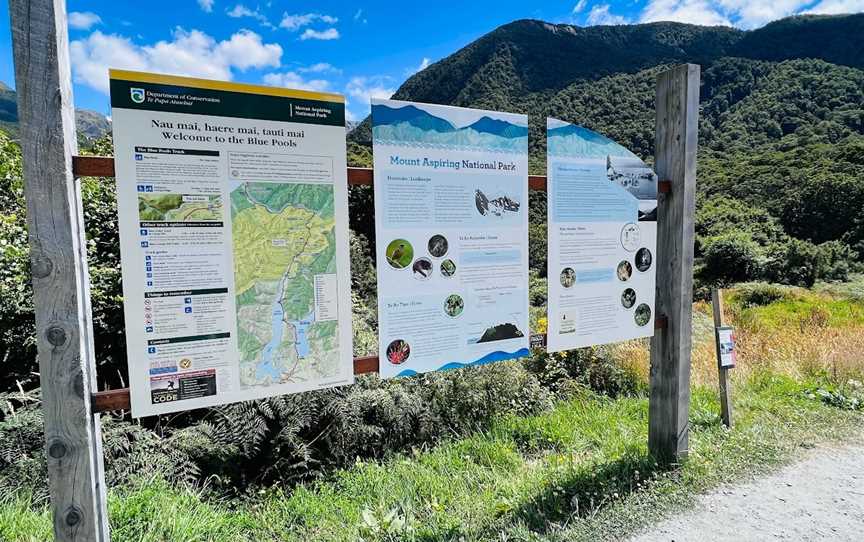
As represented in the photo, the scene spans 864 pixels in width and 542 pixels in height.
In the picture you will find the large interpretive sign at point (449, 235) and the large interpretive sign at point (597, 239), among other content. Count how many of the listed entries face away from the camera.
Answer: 0

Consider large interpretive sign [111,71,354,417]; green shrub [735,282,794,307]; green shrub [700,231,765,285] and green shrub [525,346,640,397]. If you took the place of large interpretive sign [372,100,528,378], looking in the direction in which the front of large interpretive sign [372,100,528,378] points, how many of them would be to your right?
1

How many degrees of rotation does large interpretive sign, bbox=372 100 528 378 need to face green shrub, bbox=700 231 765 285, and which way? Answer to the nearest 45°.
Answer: approximately 90° to its left

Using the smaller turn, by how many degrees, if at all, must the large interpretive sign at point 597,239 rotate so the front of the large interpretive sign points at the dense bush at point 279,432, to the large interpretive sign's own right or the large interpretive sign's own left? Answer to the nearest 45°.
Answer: approximately 135° to the large interpretive sign's own right

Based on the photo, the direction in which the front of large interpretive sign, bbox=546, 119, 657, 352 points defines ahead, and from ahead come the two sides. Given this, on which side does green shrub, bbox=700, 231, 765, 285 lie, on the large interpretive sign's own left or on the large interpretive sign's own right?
on the large interpretive sign's own left

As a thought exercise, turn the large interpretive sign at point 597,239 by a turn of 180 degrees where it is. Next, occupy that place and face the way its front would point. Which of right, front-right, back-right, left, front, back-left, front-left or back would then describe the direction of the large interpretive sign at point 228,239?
left

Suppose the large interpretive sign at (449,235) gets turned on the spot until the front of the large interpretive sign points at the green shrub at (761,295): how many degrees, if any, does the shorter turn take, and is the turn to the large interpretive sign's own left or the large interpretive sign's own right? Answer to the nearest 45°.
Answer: approximately 90° to the large interpretive sign's own left

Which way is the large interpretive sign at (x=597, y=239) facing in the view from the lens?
facing the viewer and to the right of the viewer

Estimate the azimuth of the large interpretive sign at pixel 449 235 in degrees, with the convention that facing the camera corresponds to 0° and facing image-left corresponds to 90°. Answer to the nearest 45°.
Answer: approximately 315°

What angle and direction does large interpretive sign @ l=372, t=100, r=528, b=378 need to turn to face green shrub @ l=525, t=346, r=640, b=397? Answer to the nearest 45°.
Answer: approximately 90° to its left

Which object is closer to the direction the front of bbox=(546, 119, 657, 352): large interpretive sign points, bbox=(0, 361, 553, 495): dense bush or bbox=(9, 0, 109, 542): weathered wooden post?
the weathered wooden post

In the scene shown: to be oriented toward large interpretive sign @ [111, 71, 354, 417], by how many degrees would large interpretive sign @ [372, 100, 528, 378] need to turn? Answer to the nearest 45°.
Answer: approximately 90° to its right

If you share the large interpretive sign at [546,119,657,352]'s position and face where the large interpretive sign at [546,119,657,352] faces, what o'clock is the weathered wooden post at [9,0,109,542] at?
The weathered wooden post is roughly at 3 o'clock from the large interpretive sign.
